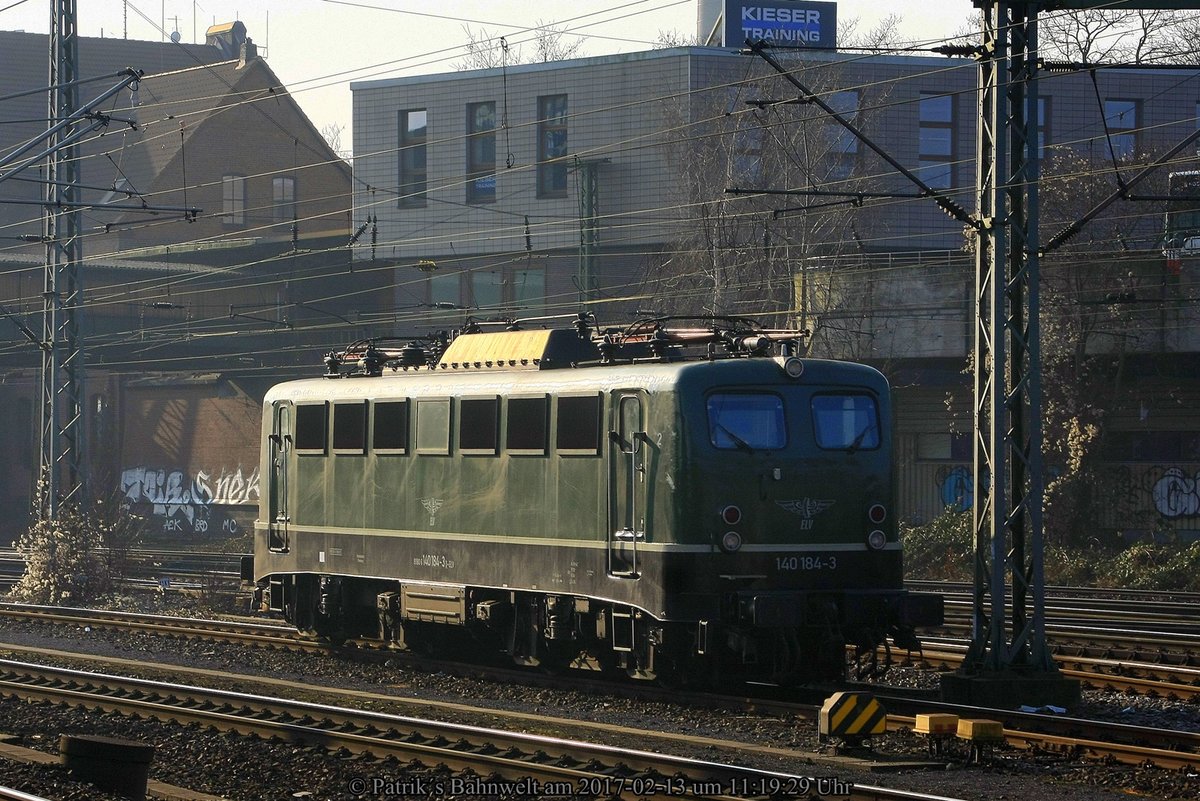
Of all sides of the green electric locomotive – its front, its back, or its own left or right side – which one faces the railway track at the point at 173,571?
back

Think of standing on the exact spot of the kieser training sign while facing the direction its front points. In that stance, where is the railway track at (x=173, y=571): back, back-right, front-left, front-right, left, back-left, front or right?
front-right

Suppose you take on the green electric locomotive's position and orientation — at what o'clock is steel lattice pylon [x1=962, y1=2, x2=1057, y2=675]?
The steel lattice pylon is roughly at 11 o'clock from the green electric locomotive.

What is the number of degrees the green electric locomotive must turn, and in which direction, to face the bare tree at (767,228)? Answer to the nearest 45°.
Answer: approximately 135° to its left

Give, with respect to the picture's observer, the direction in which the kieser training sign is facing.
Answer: facing the viewer

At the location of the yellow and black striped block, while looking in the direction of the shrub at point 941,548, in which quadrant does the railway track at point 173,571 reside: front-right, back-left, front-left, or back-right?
front-left

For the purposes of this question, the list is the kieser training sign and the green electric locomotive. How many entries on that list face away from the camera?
0

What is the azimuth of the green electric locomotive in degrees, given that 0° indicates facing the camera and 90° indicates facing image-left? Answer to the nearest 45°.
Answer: approximately 315°

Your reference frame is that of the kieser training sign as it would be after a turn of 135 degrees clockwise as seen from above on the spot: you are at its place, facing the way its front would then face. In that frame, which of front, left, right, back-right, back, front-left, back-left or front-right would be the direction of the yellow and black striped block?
back-left

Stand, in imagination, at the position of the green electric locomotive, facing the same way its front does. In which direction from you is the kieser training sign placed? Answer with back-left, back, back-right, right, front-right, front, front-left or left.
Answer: back-left

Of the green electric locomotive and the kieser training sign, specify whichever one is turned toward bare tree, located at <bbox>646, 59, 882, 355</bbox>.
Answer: the kieser training sign

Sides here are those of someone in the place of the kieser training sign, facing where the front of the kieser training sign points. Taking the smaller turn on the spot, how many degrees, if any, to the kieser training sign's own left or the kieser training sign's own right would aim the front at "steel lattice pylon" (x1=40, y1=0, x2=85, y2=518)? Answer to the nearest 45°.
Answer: approximately 45° to the kieser training sign's own right

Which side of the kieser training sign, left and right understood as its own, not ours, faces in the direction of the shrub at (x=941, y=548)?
front

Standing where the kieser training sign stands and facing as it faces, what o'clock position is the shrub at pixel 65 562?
The shrub is roughly at 1 o'clock from the kieser training sign.

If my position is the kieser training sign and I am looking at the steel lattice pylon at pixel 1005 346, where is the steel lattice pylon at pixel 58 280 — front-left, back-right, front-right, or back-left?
front-right

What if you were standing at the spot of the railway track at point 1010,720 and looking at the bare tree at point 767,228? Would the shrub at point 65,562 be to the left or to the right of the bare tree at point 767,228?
left

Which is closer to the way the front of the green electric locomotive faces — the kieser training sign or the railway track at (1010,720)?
the railway track
